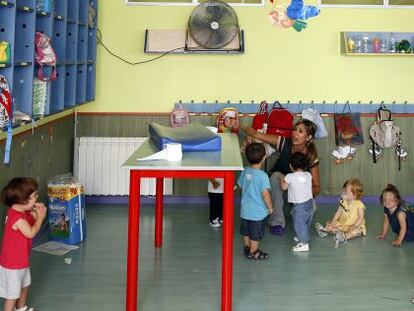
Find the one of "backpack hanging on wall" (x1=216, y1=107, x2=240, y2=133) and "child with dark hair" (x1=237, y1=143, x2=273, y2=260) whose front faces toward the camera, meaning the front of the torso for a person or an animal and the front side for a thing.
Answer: the backpack hanging on wall

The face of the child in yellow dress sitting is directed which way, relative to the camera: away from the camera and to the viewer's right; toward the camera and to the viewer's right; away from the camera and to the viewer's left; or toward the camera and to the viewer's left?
toward the camera and to the viewer's left

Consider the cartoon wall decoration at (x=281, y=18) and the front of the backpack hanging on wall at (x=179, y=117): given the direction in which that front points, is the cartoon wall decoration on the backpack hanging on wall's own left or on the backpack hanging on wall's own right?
on the backpack hanging on wall's own left

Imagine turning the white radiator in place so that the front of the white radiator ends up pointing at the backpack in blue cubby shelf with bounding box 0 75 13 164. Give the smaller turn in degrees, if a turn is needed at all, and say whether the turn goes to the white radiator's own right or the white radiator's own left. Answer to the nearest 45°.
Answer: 0° — it already faces it

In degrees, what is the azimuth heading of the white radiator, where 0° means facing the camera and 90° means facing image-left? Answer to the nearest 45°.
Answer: approximately 0°

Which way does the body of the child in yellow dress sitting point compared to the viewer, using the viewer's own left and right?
facing the viewer and to the left of the viewer

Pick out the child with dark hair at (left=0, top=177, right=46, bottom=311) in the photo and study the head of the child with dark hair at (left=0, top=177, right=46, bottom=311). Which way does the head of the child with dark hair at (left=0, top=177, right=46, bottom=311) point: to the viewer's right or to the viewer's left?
to the viewer's right

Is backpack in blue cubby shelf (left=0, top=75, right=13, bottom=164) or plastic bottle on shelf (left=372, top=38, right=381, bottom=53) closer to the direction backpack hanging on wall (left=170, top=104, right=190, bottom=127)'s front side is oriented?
the backpack in blue cubby shelf

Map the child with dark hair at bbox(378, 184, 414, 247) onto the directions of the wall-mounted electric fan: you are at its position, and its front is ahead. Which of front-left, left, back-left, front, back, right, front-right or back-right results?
front-left

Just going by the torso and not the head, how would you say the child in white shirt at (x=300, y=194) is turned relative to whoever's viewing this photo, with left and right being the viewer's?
facing away from the viewer and to the left of the viewer

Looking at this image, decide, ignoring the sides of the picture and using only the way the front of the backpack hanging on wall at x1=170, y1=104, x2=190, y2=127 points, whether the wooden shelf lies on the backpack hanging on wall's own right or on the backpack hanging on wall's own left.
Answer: on the backpack hanging on wall's own left

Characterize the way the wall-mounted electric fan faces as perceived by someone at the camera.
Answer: facing the viewer

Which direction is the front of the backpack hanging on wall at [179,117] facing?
toward the camera

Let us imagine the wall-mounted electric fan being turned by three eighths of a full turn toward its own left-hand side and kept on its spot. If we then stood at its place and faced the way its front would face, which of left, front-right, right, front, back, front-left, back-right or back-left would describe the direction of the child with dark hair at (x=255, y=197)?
back-right

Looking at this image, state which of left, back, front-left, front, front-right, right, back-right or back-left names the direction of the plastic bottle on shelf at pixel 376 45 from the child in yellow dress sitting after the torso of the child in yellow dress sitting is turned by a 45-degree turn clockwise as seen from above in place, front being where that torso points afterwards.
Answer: right
